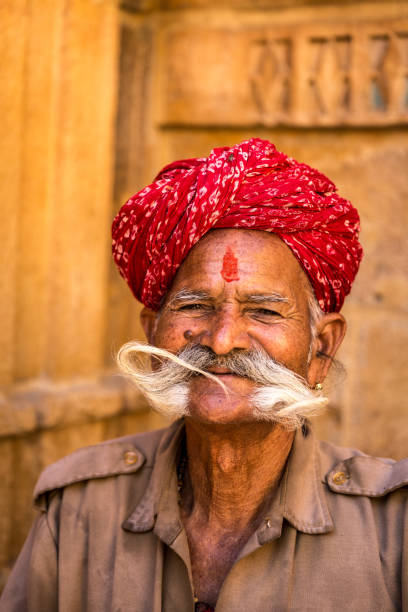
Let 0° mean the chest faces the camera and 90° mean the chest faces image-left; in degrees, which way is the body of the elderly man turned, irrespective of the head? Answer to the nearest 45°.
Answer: approximately 0°
